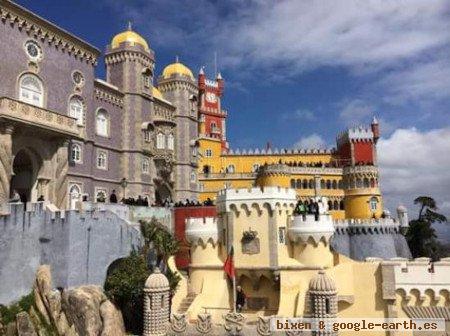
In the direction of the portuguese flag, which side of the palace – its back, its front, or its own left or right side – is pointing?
front

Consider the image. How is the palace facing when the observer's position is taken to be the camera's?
facing the viewer and to the right of the viewer
